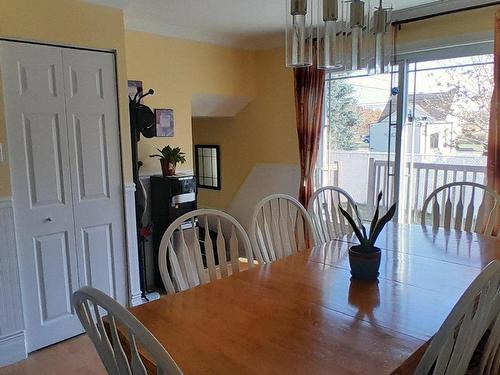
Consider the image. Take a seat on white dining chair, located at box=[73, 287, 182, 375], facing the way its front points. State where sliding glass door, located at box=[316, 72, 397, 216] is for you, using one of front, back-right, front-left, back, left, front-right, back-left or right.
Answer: front

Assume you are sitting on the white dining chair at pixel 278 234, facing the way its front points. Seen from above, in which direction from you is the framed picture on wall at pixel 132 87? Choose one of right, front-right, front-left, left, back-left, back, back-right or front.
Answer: back

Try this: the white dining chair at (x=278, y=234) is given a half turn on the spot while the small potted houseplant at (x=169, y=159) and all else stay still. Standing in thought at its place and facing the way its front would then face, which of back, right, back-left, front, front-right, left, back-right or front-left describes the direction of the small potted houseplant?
front

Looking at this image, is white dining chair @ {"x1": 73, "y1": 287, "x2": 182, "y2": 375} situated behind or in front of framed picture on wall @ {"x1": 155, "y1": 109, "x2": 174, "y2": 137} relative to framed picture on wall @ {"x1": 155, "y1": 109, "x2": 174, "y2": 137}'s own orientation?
in front

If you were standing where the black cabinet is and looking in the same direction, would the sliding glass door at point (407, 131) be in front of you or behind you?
in front

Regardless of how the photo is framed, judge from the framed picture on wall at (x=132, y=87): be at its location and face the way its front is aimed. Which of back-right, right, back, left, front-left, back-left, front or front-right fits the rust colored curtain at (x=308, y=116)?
left

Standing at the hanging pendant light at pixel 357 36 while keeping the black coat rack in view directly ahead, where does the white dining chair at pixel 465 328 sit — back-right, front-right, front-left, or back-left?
back-left

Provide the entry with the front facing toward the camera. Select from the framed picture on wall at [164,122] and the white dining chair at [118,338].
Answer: the framed picture on wall

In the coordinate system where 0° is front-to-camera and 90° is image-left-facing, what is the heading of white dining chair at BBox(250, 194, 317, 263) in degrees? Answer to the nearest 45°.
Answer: approximately 315°

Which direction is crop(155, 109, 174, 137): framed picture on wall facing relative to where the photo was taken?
toward the camera

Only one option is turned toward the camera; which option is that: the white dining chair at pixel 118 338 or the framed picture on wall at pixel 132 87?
the framed picture on wall

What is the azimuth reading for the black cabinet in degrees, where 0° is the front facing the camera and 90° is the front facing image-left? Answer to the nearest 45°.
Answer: approximately 315°

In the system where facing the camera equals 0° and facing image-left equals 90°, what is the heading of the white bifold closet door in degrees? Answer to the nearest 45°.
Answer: approximately 315°

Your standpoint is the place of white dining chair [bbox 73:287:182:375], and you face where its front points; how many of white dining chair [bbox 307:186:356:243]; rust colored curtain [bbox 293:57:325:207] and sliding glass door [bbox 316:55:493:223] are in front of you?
3

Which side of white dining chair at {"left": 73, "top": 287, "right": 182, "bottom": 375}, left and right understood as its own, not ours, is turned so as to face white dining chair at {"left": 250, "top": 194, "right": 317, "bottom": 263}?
front

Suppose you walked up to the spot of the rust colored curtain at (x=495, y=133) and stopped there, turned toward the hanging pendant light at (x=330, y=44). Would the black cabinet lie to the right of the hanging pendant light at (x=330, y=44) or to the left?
right

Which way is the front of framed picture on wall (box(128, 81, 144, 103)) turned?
toward the camera
